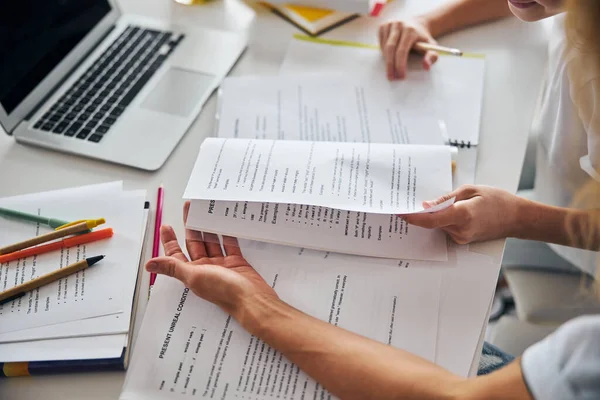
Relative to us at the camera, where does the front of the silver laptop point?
facing the viewer and to the right of the viewer

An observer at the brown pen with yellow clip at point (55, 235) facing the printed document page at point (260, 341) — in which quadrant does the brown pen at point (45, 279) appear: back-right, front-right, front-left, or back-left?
front-right

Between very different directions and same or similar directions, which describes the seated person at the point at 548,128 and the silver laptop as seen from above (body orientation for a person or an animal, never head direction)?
very different directions

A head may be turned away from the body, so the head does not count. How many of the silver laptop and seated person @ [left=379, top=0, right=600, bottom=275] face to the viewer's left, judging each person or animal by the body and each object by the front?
1

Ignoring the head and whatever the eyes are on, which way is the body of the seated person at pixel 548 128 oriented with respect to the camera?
to the viewer's left
